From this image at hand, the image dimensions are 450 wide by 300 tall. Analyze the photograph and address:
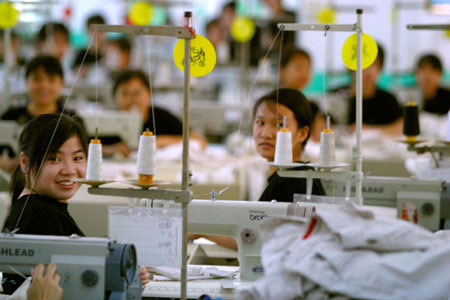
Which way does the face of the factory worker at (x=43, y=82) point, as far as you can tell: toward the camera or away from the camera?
toward the camera

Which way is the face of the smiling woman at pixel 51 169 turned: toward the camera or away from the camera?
toward the camera

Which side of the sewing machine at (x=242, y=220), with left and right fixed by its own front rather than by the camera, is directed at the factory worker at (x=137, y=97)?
back

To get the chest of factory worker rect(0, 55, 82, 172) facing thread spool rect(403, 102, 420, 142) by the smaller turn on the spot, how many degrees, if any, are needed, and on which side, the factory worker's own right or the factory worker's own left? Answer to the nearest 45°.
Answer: approximately 45° to the factory worker's own left

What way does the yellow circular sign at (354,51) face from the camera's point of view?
toward the camera

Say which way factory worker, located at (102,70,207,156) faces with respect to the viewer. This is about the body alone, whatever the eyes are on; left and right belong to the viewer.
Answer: facing the viewer and to the left of the viewer

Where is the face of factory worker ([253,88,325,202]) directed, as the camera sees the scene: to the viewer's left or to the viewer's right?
to the viewer's left

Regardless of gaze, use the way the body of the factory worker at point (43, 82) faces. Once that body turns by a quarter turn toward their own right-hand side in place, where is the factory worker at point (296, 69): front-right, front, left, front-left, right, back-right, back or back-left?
back

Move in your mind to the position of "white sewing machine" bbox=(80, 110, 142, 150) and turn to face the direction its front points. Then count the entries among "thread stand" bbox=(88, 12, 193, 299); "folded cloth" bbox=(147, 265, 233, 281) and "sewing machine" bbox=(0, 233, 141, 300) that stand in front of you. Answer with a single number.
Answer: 3

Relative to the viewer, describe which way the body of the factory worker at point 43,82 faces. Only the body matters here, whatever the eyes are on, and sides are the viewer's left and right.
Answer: facing the viewer

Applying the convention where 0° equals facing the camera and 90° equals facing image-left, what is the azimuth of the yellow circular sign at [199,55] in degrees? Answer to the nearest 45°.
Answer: approximately 0°

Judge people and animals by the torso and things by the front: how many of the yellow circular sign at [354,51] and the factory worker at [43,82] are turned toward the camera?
2

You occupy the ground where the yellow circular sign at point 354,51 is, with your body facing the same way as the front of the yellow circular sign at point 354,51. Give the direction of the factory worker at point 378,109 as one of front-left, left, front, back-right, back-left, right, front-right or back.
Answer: back

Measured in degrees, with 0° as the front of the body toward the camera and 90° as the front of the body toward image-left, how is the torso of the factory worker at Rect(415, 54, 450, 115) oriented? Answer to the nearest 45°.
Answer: approximately 45°

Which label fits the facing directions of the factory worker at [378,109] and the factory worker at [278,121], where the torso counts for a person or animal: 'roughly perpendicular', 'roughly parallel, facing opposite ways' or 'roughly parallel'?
roughly parallel

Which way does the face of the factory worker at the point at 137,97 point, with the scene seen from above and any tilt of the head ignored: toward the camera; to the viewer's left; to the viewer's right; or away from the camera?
toward the camera
